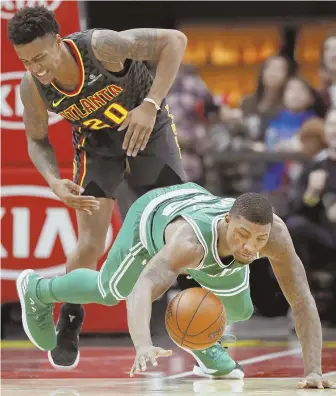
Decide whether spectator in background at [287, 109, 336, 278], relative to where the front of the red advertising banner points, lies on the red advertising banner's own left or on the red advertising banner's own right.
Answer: on the red advertising banner's own left

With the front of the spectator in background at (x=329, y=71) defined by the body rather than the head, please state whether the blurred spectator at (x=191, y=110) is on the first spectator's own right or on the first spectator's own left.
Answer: on the first spectator's own right

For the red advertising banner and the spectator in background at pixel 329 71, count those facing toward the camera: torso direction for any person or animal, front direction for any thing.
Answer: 2

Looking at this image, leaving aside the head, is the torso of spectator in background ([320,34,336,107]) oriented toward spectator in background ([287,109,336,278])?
yes

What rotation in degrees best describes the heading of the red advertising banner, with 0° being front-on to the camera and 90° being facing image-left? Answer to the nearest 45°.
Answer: approximately 0°

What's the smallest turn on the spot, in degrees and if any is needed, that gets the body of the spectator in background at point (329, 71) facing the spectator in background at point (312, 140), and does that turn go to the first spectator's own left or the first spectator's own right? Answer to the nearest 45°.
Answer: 0° — they already face them
